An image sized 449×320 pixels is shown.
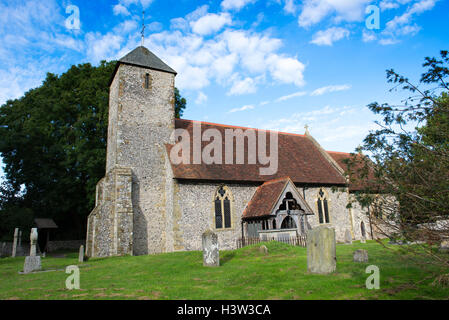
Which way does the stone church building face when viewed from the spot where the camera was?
facing the viewer and to the right of the viewer

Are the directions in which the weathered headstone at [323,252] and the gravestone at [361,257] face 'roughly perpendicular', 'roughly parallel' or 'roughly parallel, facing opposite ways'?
roughly parallel

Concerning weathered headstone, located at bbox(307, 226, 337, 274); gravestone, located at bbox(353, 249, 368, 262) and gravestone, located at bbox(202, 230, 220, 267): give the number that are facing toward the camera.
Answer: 3

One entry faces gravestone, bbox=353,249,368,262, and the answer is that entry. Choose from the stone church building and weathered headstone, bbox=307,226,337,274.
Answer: the stone church building

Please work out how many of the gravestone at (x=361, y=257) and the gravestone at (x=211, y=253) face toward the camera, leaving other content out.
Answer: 2

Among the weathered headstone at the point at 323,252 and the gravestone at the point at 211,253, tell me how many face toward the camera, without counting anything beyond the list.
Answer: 2

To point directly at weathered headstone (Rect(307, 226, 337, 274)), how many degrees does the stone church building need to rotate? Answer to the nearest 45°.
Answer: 0° — it already faces it

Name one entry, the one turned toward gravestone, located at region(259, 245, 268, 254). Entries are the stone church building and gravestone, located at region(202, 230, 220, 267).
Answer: the stone church building

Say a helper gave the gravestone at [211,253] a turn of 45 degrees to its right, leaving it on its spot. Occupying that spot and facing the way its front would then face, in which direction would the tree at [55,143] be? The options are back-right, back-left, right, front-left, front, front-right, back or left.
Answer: right

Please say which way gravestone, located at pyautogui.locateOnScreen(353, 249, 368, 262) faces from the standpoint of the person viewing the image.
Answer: facing the viewer

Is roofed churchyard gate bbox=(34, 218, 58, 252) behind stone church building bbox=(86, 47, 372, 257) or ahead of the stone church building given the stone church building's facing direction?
behind
